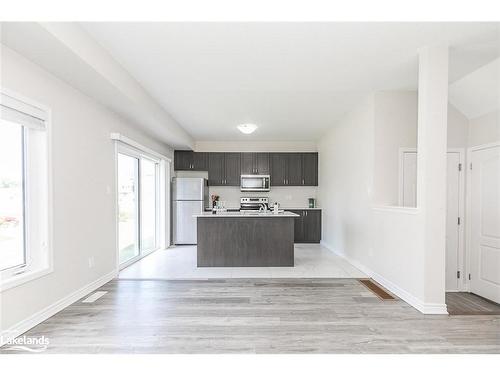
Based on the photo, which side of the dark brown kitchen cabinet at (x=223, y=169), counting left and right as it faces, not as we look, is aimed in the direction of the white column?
front

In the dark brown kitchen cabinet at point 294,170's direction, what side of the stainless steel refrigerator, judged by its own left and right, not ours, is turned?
left

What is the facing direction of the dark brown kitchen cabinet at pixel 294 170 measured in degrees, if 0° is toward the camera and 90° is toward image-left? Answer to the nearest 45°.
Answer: approximately 0°

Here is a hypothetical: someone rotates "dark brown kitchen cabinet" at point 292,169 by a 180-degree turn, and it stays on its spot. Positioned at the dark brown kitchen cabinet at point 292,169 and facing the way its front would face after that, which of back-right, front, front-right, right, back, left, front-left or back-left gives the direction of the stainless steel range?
left

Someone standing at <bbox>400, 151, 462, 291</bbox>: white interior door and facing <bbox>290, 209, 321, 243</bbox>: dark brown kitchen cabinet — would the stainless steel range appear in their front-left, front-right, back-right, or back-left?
front-left

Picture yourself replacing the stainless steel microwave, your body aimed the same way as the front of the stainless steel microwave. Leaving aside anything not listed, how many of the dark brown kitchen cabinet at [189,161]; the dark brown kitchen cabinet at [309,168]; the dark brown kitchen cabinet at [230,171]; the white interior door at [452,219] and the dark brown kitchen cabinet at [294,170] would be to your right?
2

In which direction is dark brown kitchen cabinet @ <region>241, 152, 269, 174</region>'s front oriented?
toward the camera

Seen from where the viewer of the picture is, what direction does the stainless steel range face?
facing the viewer

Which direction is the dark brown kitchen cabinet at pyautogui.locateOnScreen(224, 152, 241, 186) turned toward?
toward the camera

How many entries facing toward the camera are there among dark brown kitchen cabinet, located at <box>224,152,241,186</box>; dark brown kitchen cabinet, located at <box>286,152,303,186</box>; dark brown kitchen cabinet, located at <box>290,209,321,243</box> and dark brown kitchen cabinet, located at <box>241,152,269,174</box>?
4

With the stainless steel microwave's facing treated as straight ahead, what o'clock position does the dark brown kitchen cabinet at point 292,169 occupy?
The dark brown kitchen cabinet is roughly at 9 o'clock from the stainless steel microwave.

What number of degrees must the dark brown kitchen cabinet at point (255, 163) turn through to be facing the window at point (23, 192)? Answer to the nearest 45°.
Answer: approximately 45° to its right

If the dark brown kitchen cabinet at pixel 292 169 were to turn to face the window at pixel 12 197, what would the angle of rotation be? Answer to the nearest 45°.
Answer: approximately 45° to its right

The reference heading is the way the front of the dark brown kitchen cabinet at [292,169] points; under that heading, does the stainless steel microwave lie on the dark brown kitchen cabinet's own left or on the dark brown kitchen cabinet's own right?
on the dark brown kitchen cabinet's own right

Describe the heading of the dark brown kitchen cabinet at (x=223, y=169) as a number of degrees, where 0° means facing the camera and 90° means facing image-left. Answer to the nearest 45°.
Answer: approximately 0°

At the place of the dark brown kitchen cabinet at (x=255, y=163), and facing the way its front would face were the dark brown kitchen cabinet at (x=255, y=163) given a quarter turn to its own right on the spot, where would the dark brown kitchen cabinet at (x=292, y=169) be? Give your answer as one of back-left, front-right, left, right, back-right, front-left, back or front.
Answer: back
